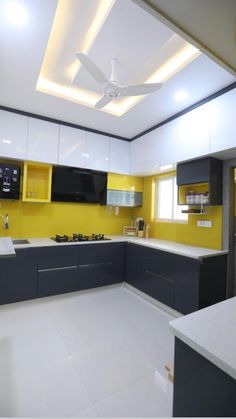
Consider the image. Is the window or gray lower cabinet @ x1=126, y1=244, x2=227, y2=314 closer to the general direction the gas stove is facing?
the gray lower cabinet

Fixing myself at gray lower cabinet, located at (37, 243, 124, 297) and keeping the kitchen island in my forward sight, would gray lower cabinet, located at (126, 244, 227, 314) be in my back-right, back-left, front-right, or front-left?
front-left

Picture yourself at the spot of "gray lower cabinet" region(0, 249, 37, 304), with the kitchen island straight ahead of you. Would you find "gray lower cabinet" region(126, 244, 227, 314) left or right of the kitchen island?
left

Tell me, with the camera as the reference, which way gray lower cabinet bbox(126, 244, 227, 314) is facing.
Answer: facing the viewer and to the left of the viewer

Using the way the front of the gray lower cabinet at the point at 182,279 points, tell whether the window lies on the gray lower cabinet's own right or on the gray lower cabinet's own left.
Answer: on the gray lower cabinet's own right

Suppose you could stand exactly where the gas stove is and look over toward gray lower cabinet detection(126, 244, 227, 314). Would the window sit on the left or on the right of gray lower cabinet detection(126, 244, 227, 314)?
left

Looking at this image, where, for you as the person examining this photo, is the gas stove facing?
facing the viewer

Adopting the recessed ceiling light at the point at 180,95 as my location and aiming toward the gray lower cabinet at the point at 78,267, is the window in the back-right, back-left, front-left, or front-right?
front-right

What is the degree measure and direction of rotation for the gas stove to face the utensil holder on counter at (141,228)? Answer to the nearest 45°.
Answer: approximately 90° to its left

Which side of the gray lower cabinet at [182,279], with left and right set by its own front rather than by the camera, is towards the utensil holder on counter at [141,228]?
right

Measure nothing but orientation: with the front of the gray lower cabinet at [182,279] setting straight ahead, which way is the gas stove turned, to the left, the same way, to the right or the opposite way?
to the left

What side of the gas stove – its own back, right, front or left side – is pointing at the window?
left

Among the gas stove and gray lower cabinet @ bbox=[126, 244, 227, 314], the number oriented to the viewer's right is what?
0
